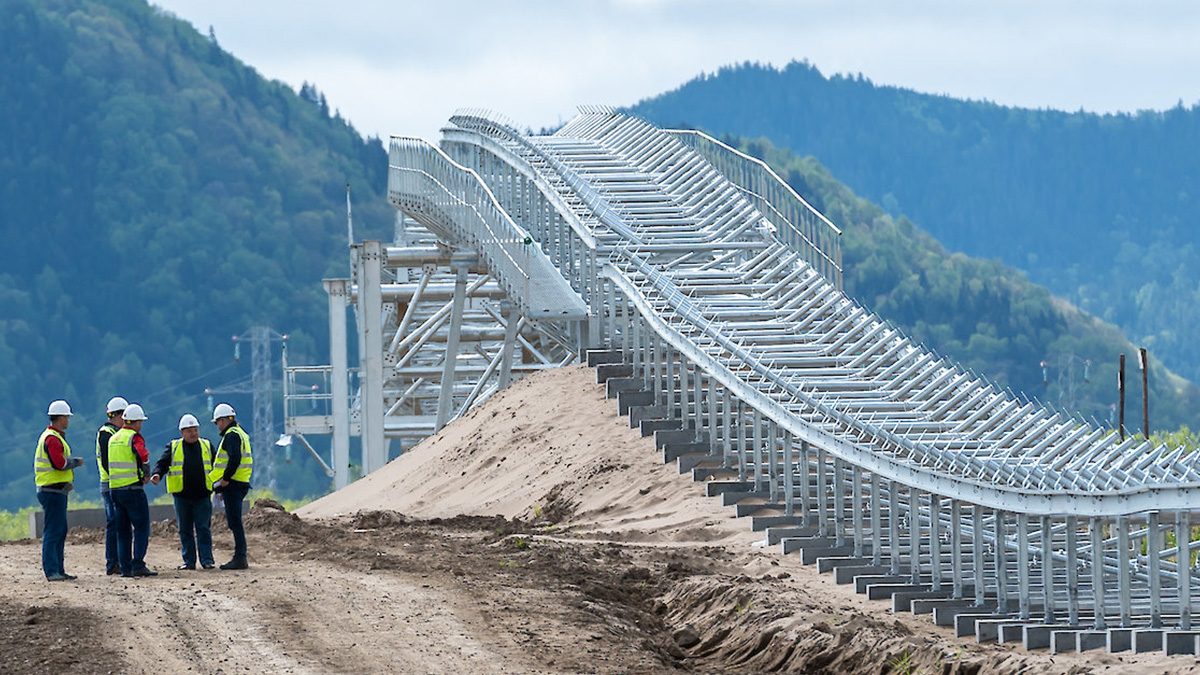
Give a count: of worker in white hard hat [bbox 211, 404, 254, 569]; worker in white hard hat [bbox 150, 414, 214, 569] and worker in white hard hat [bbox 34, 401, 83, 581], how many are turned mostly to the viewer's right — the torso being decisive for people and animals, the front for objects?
1

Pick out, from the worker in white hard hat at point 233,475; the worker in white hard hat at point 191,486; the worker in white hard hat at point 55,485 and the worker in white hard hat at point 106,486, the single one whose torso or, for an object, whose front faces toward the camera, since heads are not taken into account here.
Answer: the worker in white hard hat at point 191,486

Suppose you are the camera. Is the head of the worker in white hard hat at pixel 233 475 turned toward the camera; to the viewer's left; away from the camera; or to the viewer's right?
to the viewer's left

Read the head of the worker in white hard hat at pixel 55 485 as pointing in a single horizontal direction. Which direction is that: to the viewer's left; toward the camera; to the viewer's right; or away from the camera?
to the viewer's right

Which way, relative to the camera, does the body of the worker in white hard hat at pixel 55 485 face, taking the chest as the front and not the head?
to the viewer's right

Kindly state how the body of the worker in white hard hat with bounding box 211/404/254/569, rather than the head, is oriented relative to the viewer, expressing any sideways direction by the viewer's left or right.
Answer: facing to the left of the viewer

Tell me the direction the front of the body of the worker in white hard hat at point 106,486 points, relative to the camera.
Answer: to the viewer's right

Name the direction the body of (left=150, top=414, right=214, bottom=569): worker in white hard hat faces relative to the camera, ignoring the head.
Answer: toward the camera

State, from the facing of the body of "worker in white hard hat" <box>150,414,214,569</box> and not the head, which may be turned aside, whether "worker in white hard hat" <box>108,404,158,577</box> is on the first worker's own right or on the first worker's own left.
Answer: on the first worker's own right

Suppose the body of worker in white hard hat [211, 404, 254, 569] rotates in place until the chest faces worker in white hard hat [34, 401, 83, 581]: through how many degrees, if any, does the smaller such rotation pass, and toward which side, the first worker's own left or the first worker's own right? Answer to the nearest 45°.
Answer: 0° — they already face them

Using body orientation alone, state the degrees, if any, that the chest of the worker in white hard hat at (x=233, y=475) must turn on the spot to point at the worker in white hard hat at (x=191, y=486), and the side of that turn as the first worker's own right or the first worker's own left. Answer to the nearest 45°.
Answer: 0° — they already face them

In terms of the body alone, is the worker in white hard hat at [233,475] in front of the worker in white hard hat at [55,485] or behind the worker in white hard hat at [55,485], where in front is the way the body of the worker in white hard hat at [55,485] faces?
in front

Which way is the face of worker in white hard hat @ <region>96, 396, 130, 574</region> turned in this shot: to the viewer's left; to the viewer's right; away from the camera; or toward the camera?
to the viewer's right
